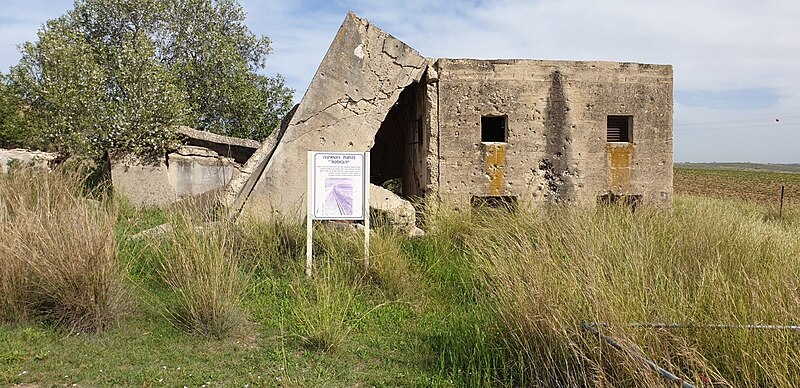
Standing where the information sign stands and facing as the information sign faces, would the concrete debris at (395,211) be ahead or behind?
behind

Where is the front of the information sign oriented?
toward the camera

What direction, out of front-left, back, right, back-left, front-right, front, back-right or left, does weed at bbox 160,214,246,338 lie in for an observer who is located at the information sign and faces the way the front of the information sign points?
front-right

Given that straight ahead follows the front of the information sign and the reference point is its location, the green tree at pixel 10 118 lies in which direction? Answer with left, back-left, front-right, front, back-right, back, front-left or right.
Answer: back-right

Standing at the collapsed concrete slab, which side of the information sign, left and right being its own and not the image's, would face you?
back

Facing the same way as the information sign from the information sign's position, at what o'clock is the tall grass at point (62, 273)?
The tall grass is roughly at 2 o'clock from the information sign.

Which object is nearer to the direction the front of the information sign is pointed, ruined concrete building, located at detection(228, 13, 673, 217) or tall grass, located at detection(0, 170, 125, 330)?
the tall grass

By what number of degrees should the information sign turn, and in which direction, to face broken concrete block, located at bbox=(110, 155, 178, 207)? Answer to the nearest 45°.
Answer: approximately 135° to its right

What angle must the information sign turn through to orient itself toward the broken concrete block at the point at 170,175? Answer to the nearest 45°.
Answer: approximately 135° to its right

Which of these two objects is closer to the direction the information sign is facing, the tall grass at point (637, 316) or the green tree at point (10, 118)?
the tall grass

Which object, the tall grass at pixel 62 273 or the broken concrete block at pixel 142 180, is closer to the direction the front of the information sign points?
the tall grass

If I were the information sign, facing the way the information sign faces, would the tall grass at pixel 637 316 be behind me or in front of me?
in front
